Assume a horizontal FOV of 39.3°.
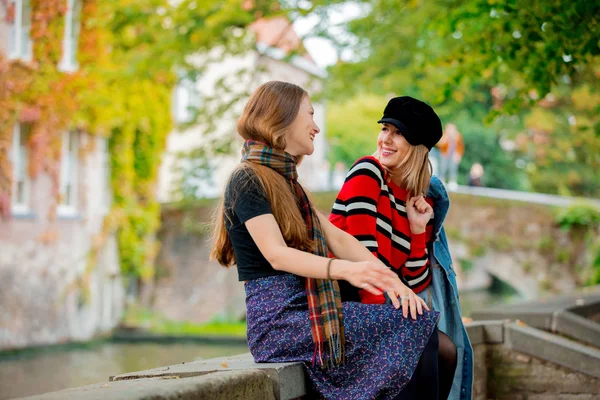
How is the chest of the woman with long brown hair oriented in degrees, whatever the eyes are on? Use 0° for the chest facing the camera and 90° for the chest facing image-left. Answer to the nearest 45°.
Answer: approximately 270°

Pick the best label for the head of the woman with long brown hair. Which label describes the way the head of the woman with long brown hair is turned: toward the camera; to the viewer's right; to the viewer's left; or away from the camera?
to the viewer's right
